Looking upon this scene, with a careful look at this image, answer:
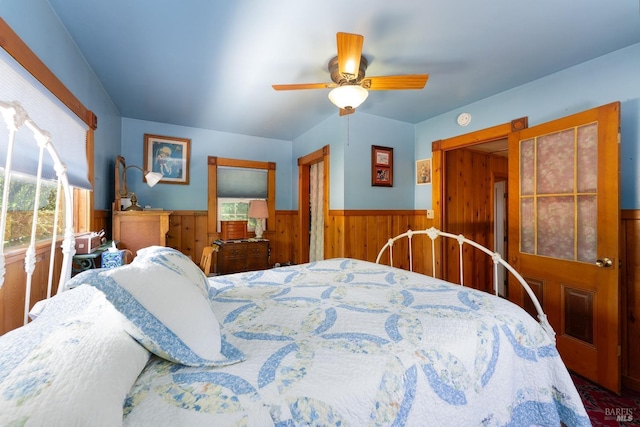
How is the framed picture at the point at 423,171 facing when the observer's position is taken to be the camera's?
facing the viewer and to the left of the viewer

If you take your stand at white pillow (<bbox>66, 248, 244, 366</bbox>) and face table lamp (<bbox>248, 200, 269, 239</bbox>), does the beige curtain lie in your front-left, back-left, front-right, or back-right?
front-right

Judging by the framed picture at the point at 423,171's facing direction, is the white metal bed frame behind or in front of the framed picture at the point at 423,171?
in front

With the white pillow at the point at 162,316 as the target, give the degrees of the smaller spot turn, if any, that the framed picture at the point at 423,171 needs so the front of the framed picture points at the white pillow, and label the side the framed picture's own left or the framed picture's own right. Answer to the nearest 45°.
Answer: approximately 45° to the framed picture's own left

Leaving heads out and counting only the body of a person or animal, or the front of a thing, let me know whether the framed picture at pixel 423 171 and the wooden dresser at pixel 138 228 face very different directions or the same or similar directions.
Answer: very different directions

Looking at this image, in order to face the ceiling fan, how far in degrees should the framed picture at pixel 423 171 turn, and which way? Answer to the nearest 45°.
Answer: approximately 45° to its left

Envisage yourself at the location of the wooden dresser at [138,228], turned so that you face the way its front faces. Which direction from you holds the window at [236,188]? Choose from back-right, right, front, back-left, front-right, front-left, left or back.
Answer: front-left

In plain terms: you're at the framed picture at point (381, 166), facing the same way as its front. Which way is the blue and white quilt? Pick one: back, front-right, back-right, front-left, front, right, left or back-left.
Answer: front-right

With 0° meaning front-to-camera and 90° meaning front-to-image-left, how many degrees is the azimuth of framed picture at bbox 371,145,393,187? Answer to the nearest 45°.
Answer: approximately 315°

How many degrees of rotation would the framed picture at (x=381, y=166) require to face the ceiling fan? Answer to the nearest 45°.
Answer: approximately 45° to its right
